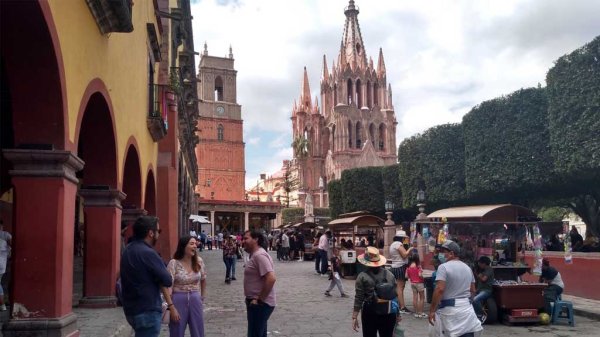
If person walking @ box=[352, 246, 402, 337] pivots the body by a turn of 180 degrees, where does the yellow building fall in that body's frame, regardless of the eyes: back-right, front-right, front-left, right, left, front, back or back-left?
right

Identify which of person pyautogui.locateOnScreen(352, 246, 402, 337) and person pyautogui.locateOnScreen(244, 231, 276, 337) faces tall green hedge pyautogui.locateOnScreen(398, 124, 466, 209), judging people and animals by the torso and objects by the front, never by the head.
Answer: person pyautogui.locateOnScreen(352, 246, 402, 337)

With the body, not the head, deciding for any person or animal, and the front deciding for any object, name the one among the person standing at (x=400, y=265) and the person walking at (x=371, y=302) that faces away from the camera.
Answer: the person walking at (x=371, y=302)

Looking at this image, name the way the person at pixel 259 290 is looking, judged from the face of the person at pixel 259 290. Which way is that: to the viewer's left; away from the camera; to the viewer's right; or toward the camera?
to the viewer's left

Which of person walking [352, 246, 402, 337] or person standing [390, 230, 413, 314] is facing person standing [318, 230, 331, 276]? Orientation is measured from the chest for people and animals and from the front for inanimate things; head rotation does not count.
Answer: person walking [352, 246, 402, 337]

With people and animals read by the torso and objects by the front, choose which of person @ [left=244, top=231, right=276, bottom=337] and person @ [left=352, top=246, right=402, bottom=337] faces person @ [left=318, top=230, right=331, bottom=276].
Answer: person @ [left=352, top=246, right=402, bottom=337]

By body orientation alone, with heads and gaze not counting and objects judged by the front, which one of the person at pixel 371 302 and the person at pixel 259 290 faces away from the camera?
the person at pixel 371 302

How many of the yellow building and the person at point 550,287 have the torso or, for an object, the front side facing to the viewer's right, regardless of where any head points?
1

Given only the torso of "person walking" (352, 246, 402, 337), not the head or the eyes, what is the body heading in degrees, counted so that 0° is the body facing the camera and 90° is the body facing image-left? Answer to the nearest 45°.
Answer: approximately 180°

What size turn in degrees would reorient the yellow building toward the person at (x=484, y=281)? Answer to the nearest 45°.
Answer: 0° — it already faces them

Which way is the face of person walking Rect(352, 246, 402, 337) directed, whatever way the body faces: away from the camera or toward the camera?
away from the camera
